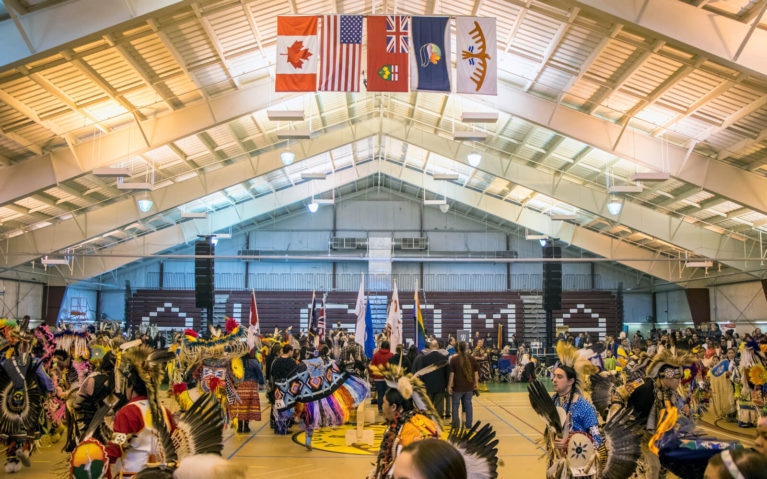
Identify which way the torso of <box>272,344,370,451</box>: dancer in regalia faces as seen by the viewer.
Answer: away from the camera

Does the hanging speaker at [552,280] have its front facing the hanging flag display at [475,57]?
yes

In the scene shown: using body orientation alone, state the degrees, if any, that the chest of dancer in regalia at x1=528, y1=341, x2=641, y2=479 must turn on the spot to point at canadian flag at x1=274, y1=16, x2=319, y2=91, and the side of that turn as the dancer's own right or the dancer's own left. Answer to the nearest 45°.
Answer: approximately 90° to the dancer's own right

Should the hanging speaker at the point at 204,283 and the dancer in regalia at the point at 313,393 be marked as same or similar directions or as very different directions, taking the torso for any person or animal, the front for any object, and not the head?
very different directions

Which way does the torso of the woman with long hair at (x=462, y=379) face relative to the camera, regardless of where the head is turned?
away from the camera
